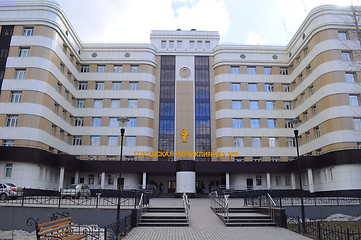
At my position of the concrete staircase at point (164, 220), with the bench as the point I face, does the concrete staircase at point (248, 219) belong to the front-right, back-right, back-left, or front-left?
back-left

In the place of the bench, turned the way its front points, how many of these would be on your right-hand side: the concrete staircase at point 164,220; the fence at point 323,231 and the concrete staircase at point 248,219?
0

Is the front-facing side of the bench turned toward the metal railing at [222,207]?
no

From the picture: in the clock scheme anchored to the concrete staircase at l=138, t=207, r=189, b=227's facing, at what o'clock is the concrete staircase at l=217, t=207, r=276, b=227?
the concrete staircase at l=217, t=207, r=276, b=227 is roughly at 9 o'clock from the concrete staircase at l=138, t=207, r=189, b=227.

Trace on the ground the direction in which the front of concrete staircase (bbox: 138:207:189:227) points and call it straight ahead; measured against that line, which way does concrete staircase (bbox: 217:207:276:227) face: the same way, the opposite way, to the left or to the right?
the same way

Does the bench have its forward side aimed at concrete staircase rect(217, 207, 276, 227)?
no

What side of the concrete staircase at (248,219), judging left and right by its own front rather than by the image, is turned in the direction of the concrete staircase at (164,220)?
right

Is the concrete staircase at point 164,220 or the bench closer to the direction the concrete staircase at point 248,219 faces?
the bench

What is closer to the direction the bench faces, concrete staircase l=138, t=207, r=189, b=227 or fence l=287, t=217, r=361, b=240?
the fence

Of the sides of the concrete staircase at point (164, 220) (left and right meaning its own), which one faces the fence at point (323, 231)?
left

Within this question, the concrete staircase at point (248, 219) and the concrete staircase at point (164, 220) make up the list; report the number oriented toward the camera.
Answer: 2

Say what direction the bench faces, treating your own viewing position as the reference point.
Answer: facing the viewer and to the right of the viewer

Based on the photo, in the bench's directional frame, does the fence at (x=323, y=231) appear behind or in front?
in front

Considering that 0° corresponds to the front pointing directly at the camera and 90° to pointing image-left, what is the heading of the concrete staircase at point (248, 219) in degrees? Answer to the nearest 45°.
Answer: approximately 0°

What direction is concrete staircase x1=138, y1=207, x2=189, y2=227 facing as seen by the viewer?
toward the camera
